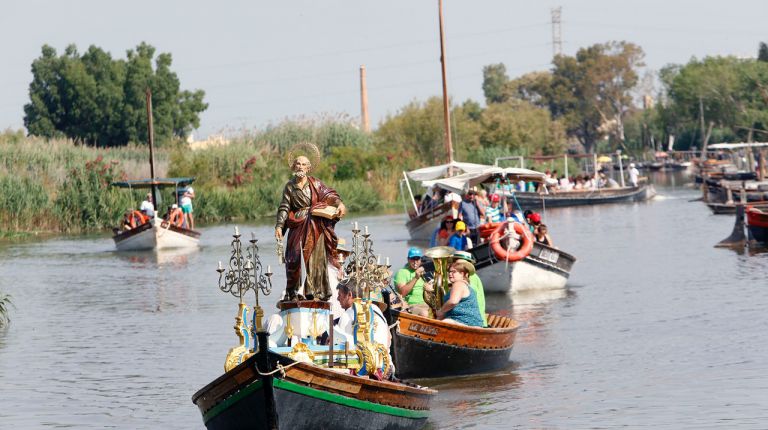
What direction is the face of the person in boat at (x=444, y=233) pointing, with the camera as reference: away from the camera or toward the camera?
toward the camera

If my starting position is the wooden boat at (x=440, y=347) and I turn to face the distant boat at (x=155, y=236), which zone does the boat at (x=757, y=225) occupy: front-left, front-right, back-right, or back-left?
front-right

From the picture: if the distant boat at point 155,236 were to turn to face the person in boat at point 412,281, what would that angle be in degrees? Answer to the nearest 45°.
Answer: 0° — it already faces them

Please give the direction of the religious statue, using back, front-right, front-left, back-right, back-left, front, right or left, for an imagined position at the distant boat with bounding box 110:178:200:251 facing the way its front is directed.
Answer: front

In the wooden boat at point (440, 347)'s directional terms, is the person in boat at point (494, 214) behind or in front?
behind

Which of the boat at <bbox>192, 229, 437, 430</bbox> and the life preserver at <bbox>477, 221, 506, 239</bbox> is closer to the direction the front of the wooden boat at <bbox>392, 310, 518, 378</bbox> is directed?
the boat

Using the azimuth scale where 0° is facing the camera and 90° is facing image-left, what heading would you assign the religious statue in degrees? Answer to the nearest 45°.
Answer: approximately 0°

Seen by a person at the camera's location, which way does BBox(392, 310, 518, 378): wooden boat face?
facing the viewer and to the left of the viewer

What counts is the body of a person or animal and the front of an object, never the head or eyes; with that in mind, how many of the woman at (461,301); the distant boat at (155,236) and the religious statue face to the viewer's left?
1

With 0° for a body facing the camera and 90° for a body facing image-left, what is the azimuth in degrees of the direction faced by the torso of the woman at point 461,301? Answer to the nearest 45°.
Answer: approximately 90°

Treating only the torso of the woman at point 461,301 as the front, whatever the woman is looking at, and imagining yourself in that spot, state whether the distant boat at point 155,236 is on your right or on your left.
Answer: on your right

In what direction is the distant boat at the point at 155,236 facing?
toward the camera
